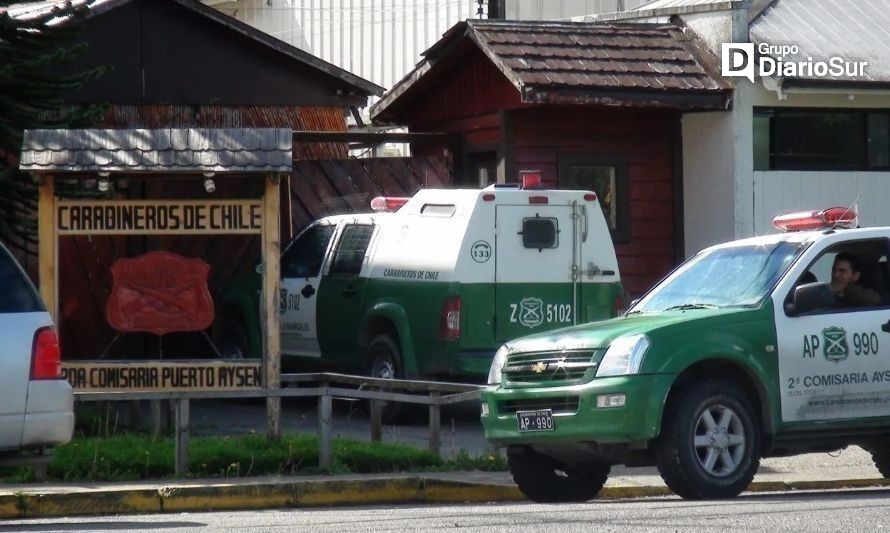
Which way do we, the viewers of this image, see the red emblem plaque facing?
facing the viewer

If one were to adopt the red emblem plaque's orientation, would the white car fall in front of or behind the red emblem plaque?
in front

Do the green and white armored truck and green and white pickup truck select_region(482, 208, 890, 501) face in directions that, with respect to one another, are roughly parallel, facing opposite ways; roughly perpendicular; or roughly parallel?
roughly perpendicular

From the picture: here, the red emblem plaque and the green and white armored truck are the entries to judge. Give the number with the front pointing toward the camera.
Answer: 1

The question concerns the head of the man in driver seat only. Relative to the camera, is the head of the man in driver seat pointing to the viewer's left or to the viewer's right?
to the viewer's left

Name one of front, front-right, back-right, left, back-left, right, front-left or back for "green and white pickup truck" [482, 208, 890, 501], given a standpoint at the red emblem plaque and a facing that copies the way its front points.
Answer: front-left

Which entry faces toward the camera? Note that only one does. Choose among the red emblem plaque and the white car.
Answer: the red emblem plaque

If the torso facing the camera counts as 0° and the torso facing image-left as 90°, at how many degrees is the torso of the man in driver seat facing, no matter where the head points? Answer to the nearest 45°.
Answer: approximately 45°
